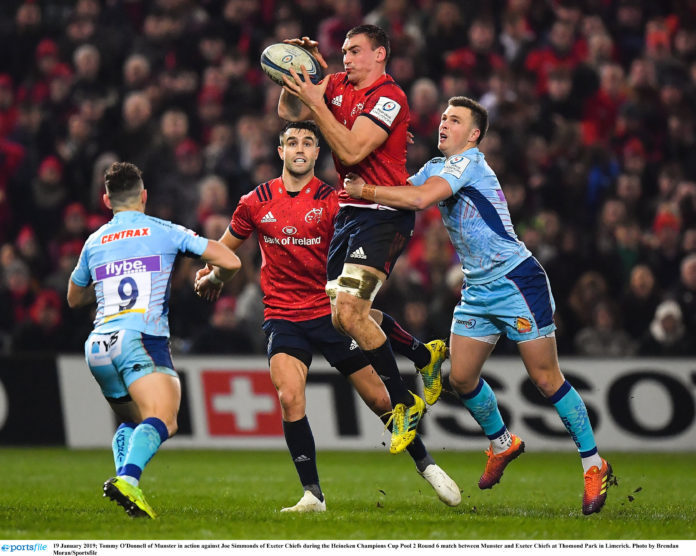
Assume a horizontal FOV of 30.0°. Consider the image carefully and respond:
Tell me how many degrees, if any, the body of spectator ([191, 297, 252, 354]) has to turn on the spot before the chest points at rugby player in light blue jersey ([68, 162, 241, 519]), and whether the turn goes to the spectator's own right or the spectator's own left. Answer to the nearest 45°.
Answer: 0° — they already face them

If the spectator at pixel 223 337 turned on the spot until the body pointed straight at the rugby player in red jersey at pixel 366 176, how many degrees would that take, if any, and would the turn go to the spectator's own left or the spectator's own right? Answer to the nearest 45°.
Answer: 0° — they already face them

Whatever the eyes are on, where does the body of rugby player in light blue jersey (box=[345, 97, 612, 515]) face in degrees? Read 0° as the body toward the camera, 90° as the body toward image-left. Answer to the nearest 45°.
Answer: approximately 45°

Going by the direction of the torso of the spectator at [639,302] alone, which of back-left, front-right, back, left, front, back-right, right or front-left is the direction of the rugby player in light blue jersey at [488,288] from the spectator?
front

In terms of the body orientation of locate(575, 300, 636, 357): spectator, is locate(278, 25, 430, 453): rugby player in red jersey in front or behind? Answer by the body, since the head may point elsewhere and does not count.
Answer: in front

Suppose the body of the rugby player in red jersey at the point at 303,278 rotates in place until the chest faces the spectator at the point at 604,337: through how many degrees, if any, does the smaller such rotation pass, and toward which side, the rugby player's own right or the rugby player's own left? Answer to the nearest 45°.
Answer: approximately 135° to the rugby player's own left

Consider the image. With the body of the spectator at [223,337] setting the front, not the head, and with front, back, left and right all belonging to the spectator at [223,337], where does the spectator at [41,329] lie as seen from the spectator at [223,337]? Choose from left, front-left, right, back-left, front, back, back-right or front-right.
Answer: right

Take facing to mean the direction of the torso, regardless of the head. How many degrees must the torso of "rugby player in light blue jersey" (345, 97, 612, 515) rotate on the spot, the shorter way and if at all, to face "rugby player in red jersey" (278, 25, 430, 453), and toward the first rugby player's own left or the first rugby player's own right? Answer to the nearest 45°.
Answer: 0° — they already face them

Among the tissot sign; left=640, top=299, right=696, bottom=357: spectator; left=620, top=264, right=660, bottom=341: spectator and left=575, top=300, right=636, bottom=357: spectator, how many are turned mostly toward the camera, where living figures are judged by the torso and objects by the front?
4

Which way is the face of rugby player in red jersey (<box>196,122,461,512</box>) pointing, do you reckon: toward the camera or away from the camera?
toward the camera

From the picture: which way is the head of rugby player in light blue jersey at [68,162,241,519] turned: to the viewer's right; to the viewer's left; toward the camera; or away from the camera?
away from the camera

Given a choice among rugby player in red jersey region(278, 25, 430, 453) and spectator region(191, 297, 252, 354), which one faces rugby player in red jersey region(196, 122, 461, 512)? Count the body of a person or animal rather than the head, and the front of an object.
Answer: the spectator

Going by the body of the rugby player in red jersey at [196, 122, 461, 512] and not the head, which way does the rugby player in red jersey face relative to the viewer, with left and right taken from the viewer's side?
facing the viewer

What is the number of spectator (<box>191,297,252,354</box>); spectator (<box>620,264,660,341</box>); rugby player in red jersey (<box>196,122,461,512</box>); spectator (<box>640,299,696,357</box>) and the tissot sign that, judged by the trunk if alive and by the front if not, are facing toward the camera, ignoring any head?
5

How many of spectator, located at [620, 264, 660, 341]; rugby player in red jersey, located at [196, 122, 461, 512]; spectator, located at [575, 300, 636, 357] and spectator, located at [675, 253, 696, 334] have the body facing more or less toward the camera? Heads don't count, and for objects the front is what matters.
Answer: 4

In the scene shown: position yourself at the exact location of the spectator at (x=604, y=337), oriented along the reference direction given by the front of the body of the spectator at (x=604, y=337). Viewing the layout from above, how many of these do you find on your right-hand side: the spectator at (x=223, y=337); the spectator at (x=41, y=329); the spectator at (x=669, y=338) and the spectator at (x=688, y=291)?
2

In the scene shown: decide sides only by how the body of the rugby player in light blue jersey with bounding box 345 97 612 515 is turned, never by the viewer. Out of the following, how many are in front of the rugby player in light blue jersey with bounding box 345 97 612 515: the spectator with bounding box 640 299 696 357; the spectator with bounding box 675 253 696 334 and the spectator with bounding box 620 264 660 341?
0

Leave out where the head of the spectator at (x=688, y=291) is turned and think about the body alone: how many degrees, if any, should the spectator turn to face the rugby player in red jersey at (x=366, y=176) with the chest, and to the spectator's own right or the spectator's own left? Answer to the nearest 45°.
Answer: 0° — they already face them

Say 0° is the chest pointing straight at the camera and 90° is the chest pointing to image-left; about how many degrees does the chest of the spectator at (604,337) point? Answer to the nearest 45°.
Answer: approximately 0°
